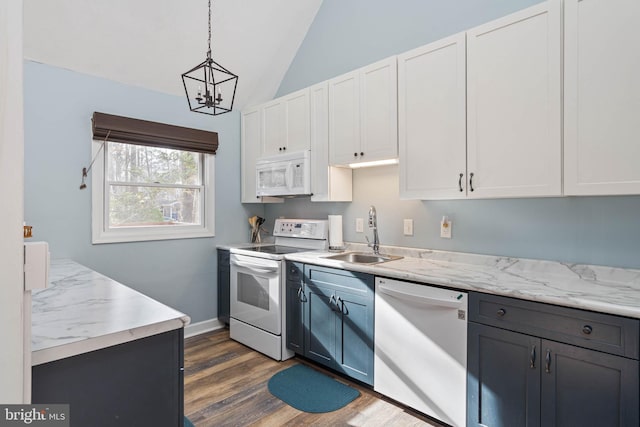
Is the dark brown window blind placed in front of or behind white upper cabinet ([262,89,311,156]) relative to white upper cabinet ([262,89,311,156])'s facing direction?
in front

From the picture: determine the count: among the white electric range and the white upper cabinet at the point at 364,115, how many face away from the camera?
0

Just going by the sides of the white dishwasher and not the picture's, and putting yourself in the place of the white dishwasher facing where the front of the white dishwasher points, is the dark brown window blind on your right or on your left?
on your right

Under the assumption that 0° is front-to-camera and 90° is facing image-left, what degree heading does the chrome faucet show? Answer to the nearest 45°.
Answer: approximately 45°

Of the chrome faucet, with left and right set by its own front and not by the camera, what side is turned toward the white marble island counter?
front

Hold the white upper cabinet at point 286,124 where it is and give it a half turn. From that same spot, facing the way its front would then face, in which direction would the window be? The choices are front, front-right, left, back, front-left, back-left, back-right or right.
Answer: back-left

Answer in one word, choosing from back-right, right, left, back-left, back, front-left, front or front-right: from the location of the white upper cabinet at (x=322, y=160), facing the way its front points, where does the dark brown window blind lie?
front-right

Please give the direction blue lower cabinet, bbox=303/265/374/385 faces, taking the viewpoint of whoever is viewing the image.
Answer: facing the viewer and to the left of the viewer

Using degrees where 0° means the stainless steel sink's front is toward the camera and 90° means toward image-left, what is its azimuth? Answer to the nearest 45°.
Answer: approximately 45°
